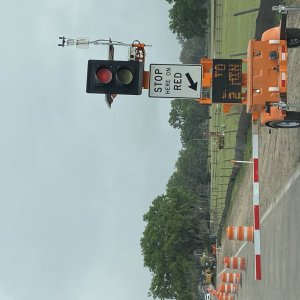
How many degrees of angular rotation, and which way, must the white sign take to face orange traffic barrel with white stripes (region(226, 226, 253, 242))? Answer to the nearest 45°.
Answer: approximately 180°

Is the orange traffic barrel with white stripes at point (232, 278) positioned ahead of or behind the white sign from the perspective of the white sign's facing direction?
behind

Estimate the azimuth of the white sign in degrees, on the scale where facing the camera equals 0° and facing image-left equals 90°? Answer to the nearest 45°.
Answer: approximately 0°

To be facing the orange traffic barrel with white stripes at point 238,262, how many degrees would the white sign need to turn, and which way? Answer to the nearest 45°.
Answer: approximately 180°

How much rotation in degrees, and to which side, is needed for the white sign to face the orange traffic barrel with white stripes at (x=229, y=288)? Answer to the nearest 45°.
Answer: approximately 180°

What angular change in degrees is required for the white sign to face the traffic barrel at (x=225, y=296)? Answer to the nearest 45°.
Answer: approximately 180°
